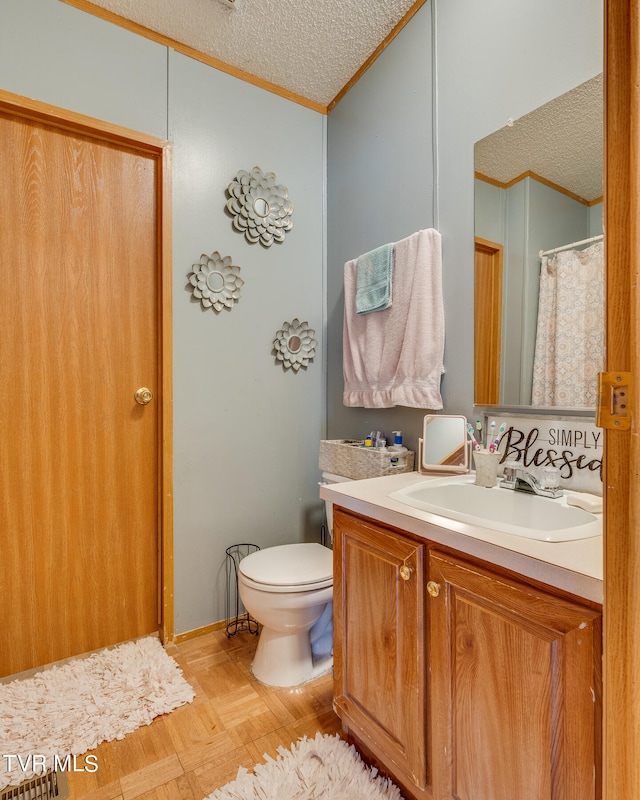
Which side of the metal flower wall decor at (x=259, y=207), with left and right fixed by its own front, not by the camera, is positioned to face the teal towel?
front

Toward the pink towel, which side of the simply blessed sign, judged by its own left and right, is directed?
right

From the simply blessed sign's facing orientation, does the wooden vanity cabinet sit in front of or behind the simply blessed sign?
in front

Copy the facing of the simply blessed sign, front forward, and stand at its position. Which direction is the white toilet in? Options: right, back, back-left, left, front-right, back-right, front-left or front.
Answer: front-right

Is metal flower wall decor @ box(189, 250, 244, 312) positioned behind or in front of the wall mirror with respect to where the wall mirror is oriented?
in front

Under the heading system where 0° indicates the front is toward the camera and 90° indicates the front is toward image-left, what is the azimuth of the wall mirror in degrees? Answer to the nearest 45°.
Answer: approximately 45°

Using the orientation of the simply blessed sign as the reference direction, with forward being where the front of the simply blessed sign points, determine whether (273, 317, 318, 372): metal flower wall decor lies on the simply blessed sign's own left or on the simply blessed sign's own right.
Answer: on the simply blessed sign's own right

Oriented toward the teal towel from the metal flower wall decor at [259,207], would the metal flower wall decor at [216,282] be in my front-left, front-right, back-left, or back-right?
back-right

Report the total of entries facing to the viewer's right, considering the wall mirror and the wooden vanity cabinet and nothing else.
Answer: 0

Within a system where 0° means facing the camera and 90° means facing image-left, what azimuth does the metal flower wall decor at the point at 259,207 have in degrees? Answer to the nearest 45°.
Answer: approximately 315°

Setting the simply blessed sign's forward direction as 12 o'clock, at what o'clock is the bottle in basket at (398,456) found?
The bottle in basket is roughly at 2 o'clock from the simply blessed sign.

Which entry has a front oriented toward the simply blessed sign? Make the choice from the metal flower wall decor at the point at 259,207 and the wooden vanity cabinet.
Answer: the metal flower wall decor
